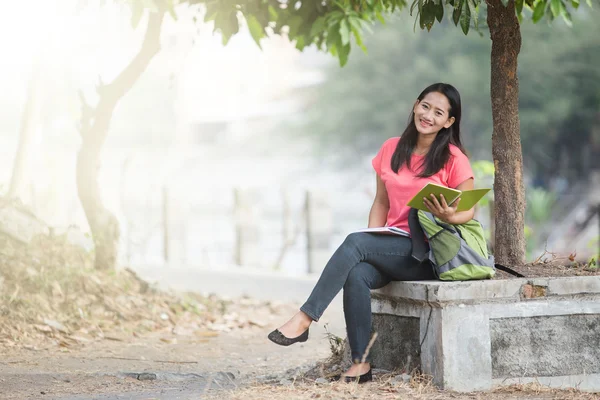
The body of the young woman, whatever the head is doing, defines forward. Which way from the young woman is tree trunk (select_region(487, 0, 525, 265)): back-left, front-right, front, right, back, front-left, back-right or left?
back

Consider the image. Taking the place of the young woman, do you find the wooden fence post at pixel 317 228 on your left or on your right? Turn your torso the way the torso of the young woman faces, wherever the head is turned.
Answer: on your right

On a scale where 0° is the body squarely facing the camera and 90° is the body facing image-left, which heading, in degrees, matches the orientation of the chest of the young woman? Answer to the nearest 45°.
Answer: approximately 45°

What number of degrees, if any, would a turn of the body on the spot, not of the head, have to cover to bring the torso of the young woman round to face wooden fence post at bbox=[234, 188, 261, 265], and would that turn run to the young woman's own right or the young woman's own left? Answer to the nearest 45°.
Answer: approximately 135° to the young woman's own right

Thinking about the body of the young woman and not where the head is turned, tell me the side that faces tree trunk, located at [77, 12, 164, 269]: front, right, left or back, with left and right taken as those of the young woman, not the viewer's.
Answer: right
